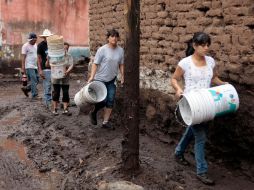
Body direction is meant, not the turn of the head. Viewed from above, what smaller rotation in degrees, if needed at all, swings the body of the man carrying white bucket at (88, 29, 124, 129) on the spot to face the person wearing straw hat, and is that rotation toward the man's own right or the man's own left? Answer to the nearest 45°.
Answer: approximately 180°

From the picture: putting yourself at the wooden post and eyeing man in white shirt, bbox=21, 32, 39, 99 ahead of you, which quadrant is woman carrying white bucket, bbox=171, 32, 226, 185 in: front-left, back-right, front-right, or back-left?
back-right

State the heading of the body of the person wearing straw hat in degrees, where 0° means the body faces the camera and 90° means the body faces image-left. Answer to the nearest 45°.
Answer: approximately 315°

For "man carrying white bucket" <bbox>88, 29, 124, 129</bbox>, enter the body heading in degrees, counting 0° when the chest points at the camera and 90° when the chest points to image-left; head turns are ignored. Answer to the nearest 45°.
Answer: approximately 315°

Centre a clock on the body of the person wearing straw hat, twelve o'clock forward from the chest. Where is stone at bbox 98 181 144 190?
The stone is roughly at 1 o'clock from the person wearing straw hat.

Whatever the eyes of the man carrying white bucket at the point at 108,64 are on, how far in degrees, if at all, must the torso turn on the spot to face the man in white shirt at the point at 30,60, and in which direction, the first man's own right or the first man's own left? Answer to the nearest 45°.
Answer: approximately 180°
